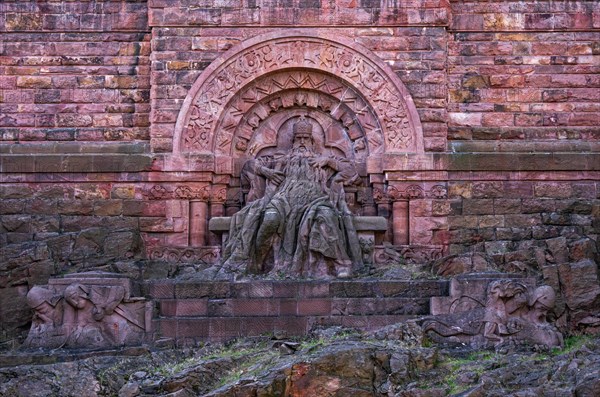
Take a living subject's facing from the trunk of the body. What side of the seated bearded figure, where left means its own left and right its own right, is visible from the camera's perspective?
front
